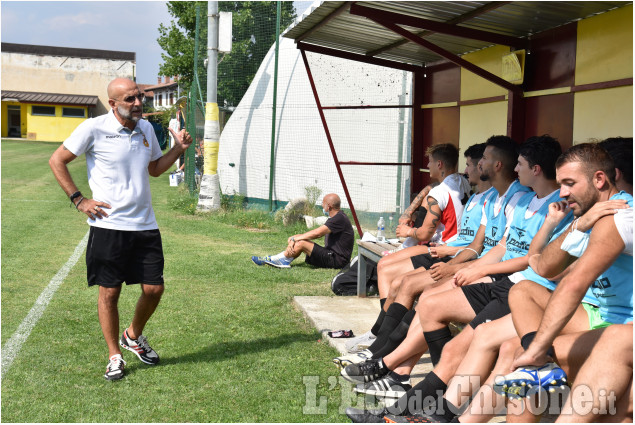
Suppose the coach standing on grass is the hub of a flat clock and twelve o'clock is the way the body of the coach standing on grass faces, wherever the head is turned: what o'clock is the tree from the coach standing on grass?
The tree is roughly at 8 o'clock from the coach standing on grass.

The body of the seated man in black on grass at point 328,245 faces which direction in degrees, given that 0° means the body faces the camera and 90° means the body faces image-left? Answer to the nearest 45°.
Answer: approximately 90°

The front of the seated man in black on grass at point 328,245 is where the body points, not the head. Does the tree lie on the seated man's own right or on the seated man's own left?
on the seated man's own right

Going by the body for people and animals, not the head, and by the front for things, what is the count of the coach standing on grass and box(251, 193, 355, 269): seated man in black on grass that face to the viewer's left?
1

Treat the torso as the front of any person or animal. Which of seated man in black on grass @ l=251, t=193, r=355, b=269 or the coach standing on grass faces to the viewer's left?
the seated man in black on grass

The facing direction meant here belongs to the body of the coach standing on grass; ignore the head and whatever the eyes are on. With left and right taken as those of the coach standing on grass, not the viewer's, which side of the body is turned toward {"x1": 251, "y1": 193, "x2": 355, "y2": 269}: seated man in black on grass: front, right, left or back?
left
